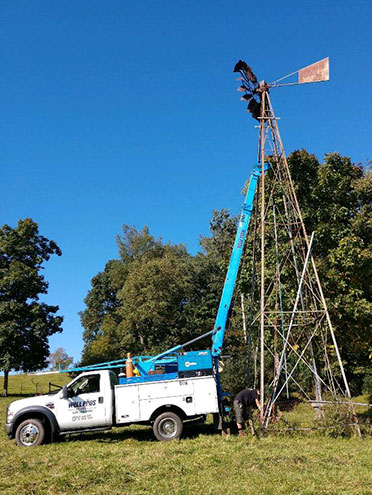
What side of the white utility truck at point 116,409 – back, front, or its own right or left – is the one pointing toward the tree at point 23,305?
right

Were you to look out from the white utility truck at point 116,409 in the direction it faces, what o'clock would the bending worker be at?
The bending worker is roughly at 6 o'clock from the white utility truck.

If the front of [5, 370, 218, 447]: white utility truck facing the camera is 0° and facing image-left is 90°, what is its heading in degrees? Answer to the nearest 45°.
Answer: approximately 90°

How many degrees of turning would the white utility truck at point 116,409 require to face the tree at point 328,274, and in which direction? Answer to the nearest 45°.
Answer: approximately 135° to its right
